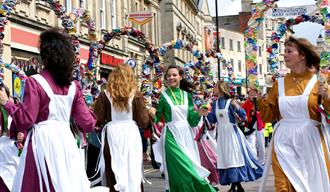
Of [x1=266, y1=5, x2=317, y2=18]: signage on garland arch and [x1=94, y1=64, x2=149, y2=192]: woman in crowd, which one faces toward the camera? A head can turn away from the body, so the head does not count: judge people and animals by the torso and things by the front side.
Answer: the signage on garland arch

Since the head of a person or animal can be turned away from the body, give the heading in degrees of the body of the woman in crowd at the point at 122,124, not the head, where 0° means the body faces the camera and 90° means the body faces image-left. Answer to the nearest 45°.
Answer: approximately 180°

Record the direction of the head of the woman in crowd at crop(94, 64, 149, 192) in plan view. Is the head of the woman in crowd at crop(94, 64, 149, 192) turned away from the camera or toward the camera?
away from the camera

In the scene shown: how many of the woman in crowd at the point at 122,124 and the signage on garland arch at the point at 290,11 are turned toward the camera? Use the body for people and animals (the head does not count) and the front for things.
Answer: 1

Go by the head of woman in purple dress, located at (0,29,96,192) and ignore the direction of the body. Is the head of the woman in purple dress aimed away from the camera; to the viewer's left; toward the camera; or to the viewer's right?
away from the camera

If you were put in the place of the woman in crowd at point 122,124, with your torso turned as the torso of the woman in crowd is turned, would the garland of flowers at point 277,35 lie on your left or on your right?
on your right

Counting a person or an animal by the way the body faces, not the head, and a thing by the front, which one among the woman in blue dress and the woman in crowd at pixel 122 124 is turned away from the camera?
the woman in crowd

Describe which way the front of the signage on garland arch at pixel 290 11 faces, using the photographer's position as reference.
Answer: facing the viewer

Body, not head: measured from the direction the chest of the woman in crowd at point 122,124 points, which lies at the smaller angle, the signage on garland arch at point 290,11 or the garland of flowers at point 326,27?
the signage on garland arch

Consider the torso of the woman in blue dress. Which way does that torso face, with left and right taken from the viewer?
facing the viewer and to the left of the viewer

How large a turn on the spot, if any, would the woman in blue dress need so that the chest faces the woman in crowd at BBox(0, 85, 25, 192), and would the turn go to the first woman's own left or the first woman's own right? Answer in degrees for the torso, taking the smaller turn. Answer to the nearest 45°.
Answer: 0° — they already face them

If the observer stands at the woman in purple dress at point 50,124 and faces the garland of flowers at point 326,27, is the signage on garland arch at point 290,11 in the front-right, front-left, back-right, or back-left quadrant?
front-left
